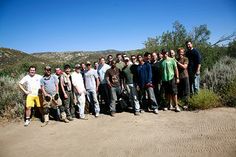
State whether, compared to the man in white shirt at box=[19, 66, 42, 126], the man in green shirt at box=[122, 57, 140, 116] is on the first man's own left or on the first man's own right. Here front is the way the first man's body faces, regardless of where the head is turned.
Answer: on the first man's own left

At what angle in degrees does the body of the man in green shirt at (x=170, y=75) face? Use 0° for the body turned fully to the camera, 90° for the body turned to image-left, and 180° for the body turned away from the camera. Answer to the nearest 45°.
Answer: approximately 0°

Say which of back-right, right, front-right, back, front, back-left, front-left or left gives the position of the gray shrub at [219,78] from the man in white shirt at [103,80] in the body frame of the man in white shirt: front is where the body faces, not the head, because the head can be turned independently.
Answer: back-left

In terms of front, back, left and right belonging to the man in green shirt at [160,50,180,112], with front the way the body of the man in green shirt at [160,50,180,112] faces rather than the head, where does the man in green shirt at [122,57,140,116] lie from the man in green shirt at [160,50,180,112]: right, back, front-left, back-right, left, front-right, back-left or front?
right

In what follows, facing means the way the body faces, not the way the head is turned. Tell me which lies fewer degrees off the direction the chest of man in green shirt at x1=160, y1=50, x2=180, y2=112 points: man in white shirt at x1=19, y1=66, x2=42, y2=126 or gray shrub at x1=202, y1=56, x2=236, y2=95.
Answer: the man in white shirt

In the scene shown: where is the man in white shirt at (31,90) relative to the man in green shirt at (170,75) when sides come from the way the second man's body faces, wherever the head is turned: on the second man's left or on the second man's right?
on the second man's right

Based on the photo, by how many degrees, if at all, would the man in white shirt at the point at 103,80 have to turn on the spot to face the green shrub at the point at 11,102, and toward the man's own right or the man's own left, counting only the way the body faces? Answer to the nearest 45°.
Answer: approximately 45° to the man's own right

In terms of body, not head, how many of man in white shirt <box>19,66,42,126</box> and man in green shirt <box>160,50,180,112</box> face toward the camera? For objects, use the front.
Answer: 2

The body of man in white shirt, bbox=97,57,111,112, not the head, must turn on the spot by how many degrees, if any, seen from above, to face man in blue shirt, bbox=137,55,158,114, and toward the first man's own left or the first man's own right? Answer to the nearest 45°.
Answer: approximately 90° to the first man's own left

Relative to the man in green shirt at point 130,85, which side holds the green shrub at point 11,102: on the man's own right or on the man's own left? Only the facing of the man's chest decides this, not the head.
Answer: on the man's own right

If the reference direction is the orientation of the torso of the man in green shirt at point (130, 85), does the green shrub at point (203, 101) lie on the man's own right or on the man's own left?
on the man's own left
